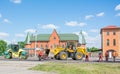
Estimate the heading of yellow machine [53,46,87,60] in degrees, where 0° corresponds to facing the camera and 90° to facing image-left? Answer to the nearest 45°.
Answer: approximately 90°
